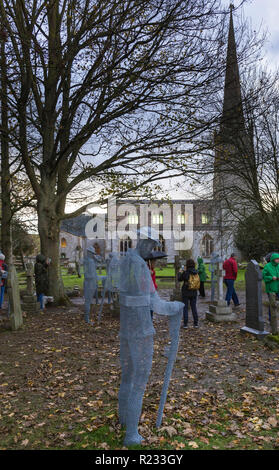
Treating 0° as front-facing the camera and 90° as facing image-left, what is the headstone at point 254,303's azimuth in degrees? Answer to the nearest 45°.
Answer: approximately 45°

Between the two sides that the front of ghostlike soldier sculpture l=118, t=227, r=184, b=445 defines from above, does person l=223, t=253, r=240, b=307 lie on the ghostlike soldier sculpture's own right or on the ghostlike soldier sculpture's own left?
on the ghostlike soldier sculpture's own left

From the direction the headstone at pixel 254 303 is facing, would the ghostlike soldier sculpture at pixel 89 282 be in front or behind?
in front

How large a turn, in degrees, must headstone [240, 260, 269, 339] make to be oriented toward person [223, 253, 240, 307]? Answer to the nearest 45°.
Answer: approximately 135° to its right

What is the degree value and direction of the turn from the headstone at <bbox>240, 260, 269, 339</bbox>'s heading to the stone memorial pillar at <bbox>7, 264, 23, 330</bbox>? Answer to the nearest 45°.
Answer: approximately 45° to its right

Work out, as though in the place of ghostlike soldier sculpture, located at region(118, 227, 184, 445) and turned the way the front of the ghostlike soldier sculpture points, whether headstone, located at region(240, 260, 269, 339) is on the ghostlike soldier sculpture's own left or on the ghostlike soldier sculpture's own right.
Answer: on the ghostlike soldier sculpture's own left
